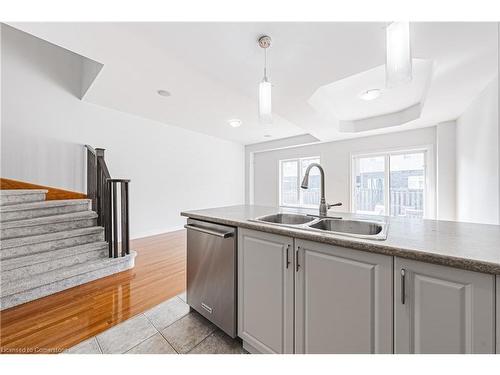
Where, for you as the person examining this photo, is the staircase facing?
facing the viewer and to the right of the viewer

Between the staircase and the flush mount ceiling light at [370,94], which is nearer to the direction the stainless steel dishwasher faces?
the staircase

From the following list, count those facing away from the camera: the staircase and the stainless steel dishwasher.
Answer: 0

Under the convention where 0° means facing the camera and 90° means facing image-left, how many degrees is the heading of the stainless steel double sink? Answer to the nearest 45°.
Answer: approximately 45°

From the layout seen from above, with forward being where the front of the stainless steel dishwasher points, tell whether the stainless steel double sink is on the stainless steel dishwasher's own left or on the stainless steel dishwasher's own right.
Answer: on the stainless steel dishwasher's own left

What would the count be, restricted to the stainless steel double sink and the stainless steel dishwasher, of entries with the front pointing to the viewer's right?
0
